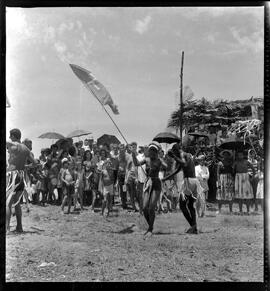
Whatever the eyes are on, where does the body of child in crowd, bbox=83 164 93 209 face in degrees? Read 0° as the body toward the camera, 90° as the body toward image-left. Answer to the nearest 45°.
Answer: approximately 0°

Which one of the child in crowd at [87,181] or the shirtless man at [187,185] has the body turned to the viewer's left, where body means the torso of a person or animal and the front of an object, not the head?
the shirtless man

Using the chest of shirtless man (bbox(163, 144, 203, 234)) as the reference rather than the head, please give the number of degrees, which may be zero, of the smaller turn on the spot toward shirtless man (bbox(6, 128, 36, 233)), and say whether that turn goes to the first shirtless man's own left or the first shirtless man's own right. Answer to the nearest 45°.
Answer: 0° — they already face them

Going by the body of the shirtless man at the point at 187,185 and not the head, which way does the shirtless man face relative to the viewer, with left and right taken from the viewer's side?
facing to the left of the viewer

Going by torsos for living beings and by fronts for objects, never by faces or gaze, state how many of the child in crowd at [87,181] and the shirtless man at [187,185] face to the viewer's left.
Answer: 1

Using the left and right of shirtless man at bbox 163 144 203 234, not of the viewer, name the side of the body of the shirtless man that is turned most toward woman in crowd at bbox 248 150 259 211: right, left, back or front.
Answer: back

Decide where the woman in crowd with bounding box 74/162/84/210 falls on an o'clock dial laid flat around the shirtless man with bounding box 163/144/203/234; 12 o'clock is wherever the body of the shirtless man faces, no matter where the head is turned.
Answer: The woman in crowd is roughly at 12 o'clock from the shirtless man.

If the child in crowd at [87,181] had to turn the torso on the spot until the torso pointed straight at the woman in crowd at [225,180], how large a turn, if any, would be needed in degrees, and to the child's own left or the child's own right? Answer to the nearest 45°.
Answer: approximately 90° to the child's own left

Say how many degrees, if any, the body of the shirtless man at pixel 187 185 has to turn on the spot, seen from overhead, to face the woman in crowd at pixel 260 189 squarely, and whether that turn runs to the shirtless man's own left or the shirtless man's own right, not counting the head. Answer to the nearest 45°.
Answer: approximately 180°

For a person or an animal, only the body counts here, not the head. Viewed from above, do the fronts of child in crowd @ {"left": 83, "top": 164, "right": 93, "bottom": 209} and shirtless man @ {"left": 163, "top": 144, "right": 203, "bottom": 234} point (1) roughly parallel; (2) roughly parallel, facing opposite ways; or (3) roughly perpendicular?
roughly perpendicular
